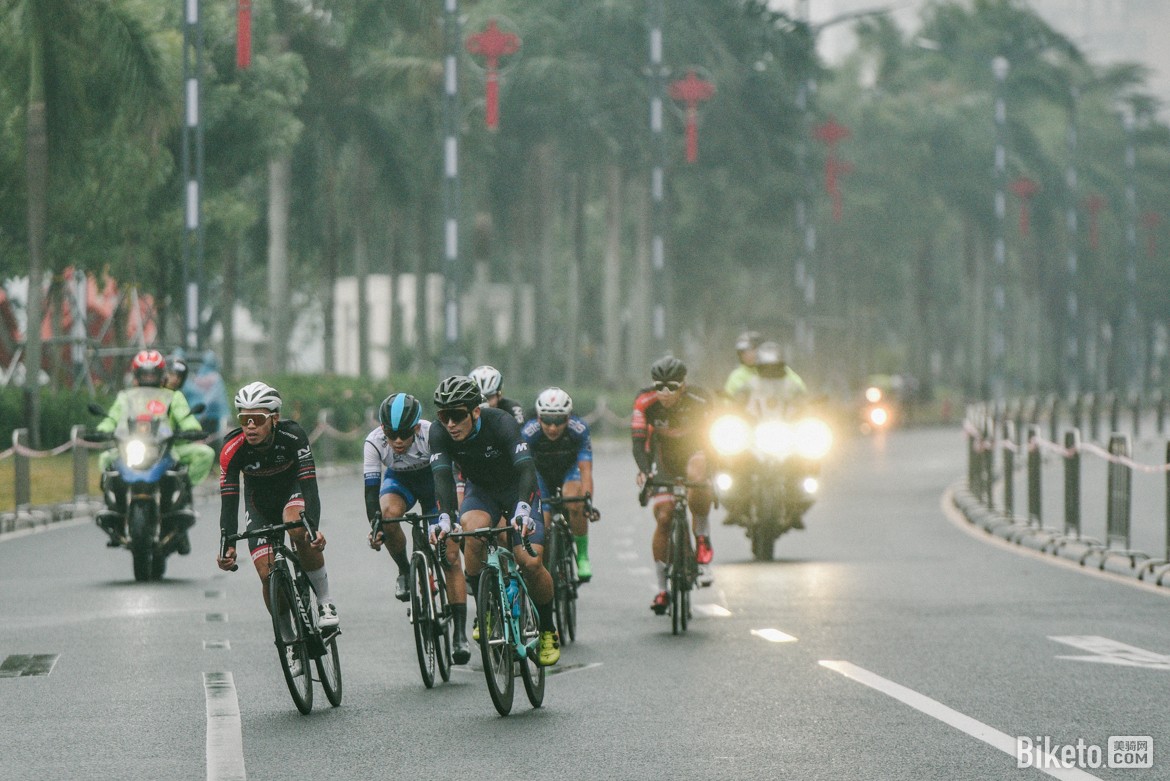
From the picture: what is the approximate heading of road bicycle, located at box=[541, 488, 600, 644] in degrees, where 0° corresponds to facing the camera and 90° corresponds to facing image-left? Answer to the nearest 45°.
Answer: approximately 0°

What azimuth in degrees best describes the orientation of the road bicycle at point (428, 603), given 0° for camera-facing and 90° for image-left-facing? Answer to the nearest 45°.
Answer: approximately 0°

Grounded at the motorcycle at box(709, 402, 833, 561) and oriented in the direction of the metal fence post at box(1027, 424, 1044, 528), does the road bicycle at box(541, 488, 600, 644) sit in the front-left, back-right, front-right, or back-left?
back-right

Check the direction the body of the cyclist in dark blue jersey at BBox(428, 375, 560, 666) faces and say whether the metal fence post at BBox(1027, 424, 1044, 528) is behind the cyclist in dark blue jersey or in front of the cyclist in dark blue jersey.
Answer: behind

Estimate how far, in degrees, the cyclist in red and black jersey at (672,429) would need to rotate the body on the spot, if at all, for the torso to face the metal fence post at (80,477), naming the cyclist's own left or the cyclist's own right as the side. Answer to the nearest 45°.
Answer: approximately 135° to the cyclist's own right

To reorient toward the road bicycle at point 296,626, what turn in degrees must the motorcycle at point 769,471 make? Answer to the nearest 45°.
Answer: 0° — it already faces it
